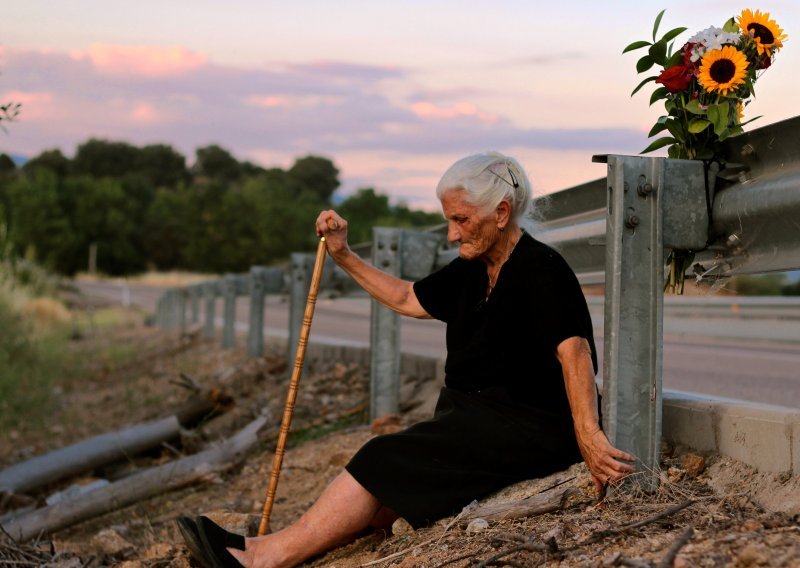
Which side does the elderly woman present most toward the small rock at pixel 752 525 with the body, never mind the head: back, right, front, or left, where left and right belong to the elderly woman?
left

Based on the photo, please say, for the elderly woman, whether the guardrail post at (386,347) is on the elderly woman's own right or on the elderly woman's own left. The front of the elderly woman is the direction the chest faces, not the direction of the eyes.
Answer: on the elderly woman's own right

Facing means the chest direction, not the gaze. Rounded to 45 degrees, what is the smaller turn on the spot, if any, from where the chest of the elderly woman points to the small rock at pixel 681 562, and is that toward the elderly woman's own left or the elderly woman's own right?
approximately 45° to the elderly woman's own left

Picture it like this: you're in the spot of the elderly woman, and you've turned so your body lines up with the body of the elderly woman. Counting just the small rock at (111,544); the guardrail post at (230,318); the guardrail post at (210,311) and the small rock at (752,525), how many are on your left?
1

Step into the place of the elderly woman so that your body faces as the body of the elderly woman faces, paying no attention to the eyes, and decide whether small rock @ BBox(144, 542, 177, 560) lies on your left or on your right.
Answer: on your right

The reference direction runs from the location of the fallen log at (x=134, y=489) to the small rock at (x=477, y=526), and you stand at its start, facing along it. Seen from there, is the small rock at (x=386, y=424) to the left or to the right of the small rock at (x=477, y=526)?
left

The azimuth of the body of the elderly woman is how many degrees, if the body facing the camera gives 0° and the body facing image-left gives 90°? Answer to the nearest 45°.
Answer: approximately 45°

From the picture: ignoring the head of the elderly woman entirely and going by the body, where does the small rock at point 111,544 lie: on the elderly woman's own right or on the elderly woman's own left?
on the elderly woman's own right

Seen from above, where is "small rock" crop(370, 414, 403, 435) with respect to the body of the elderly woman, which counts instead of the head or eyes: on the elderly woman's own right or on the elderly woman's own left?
on the elderly woman's own right

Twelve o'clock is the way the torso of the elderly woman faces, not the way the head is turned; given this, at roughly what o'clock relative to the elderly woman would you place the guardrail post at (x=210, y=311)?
The guardrail post is roughly at 4 o'clock from the elderly woman.
